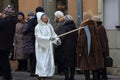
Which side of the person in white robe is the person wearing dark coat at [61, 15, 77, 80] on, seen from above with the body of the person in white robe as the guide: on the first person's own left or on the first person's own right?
on the first person's own left

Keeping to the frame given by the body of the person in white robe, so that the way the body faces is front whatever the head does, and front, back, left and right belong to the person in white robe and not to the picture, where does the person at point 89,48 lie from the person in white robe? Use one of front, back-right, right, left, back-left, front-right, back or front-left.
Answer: front-left

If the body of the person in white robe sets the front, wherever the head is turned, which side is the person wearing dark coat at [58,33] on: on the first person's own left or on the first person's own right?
on the first person's own left

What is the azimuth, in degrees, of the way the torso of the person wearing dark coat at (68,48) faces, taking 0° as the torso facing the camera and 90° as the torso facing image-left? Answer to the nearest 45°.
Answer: approximately 180°

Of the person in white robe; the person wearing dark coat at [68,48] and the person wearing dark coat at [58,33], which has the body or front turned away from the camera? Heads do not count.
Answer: the person wearing dark coat at [68,48]

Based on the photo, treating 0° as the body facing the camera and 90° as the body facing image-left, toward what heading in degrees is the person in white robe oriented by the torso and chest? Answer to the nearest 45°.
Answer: approximately 315°

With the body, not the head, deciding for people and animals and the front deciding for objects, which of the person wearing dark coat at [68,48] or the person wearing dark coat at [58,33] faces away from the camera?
the person wearing dark coat at [68,48]

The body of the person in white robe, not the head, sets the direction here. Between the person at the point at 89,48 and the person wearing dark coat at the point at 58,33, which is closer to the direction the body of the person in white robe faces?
the person
